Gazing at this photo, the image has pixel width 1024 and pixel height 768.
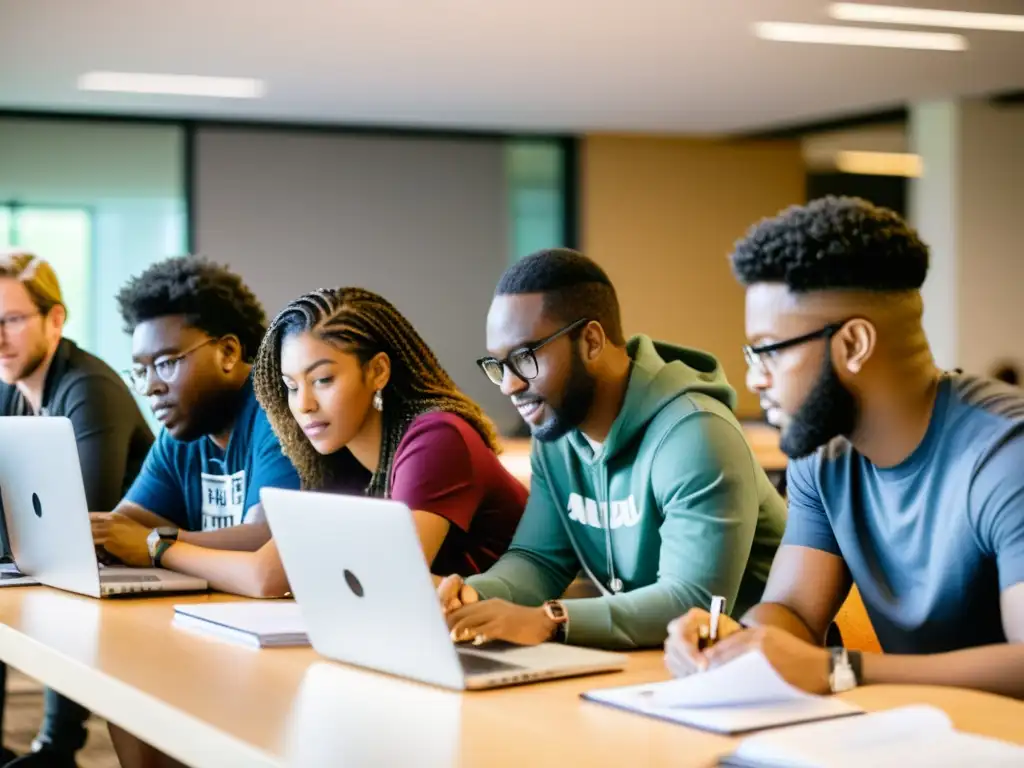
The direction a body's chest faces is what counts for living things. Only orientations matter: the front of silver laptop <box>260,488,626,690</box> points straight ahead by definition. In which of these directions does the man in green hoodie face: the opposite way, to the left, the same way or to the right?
the opposite way

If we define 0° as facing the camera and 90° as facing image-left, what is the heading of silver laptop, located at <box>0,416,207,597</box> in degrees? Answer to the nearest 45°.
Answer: approximately 225°

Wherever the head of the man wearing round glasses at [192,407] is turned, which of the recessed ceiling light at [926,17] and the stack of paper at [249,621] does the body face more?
the stack of paper

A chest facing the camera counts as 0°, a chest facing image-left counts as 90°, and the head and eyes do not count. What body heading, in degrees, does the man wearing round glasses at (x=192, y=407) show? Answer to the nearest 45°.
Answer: approximately 45°

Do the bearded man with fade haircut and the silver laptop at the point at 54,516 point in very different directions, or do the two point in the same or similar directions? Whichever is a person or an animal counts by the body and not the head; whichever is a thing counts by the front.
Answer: very different directions

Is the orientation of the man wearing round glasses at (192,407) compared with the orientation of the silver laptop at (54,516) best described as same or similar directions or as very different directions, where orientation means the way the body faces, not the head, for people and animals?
very different directions

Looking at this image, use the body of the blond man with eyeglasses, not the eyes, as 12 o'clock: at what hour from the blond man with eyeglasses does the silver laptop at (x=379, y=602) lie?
The silver laptop is roughly at 10 o'clock from the blond man with eyeglasses.

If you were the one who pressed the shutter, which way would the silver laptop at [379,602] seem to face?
facing away from the viewer and to the right of the viewer

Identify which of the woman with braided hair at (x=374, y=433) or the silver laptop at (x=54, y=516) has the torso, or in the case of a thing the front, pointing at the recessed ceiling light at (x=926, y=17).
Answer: the silver laptop

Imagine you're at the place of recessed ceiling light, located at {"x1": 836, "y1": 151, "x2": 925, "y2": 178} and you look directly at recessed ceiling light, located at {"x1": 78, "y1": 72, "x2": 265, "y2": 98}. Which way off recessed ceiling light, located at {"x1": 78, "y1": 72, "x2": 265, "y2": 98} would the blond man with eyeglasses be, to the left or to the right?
left
